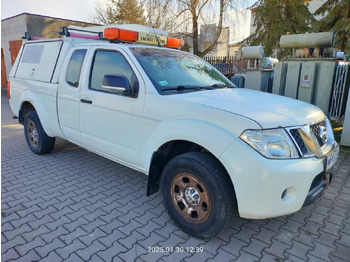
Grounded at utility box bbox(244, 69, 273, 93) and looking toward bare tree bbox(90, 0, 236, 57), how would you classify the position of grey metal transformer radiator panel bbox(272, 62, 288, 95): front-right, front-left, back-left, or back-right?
back-right

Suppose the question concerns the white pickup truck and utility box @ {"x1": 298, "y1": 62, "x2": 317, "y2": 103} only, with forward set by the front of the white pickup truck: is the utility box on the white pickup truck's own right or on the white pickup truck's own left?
on the white pickup truck's own left

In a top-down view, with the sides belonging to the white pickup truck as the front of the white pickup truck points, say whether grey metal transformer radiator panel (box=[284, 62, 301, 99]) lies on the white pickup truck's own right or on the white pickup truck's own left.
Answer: on the white pickup truck's own left

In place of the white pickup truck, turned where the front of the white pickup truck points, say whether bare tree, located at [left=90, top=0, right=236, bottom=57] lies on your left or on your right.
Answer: on your left

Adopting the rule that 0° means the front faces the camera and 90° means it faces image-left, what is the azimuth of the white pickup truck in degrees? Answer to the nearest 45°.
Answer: approximately 315°

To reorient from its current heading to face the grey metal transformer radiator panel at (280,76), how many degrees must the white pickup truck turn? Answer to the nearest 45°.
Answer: approximately 90° to its left

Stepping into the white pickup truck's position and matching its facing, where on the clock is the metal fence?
The metal fence is roughly at 8 o'clock from the white pickup truck.
